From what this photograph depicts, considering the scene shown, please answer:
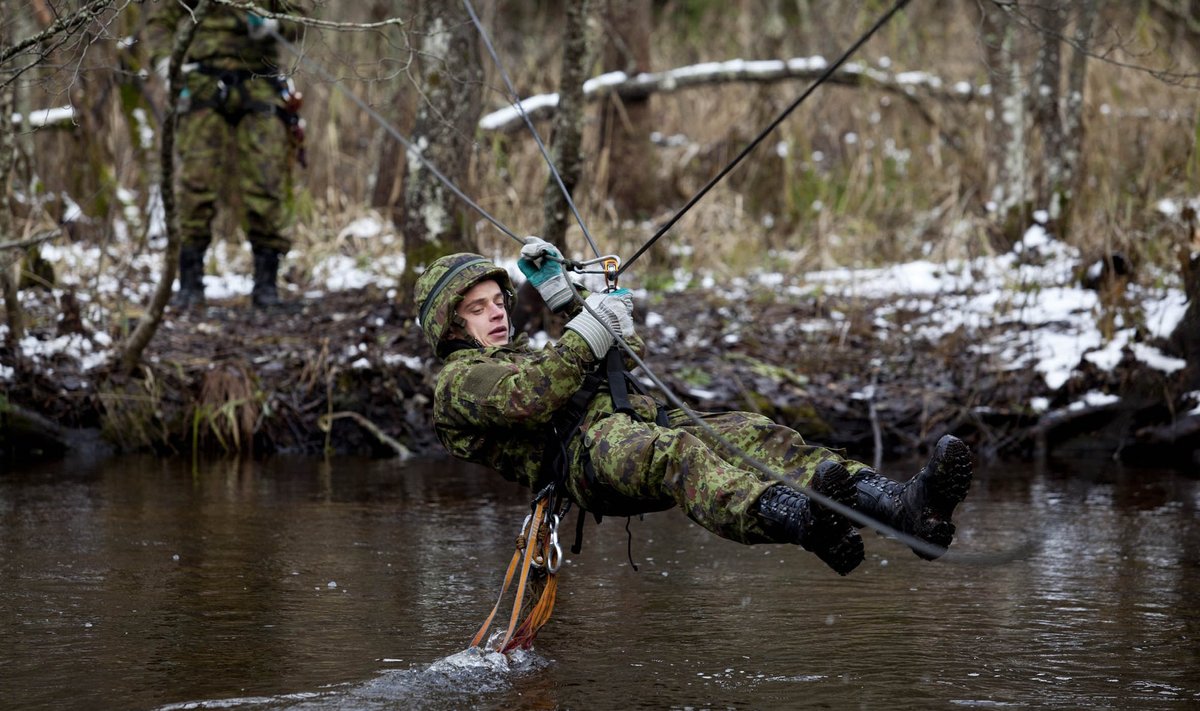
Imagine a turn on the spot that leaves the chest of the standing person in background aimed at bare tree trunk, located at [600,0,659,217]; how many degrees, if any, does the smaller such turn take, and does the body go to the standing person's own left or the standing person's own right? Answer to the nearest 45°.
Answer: approximately 135° to the standing person's own left

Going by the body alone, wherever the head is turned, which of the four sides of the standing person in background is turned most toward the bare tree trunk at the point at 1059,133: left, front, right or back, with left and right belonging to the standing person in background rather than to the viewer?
left

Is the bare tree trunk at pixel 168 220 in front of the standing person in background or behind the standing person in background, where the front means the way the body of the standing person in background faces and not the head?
in front

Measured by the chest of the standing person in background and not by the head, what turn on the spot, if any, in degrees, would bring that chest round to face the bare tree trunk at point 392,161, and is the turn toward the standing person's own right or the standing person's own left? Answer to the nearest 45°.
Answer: approximately 135° to the standing person's own left

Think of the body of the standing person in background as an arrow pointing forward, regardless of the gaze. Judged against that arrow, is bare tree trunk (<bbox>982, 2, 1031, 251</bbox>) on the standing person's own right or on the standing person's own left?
on the standing person's own left

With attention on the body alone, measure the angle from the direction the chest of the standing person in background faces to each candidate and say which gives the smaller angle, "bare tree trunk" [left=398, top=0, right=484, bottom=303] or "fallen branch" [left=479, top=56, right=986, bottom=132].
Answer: the bare tree trunk

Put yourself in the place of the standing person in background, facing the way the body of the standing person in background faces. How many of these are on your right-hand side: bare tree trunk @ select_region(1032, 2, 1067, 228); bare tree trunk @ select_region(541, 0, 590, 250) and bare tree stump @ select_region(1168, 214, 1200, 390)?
0

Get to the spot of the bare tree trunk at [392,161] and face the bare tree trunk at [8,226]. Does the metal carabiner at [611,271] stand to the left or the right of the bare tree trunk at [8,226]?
left

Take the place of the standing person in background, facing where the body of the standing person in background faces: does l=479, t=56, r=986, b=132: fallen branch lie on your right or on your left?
on your left

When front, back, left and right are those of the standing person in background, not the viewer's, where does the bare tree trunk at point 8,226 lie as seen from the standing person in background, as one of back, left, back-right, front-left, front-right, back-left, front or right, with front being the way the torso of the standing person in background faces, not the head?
front-right

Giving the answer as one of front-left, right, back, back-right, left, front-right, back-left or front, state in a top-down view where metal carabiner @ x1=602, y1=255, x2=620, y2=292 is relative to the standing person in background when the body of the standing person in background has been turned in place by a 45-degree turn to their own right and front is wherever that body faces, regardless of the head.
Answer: front-left

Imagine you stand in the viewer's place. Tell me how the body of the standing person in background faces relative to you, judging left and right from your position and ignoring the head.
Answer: facing the viewer
